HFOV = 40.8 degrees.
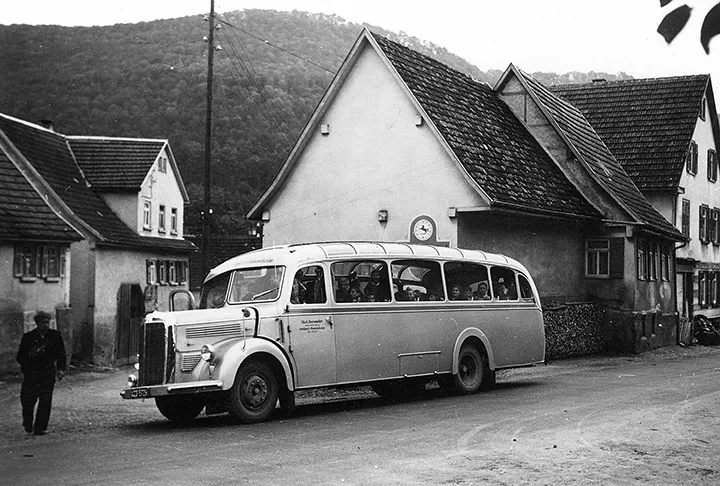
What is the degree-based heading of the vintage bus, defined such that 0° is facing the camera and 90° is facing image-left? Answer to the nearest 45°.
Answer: approximately 45°

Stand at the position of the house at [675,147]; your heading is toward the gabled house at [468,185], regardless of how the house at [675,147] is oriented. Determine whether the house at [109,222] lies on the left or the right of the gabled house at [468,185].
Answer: right

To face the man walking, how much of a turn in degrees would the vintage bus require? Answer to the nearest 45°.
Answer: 0° — it already faces them

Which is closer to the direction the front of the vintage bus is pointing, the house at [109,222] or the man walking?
the man walking

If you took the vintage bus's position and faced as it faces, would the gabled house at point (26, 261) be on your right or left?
on your right

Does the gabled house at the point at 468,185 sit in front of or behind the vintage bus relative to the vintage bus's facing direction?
behind

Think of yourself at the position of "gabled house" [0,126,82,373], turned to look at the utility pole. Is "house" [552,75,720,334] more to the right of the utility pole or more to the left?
right

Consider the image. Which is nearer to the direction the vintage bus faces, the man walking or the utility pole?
the man walking

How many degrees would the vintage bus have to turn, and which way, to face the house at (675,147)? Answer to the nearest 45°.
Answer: approximately 180°
